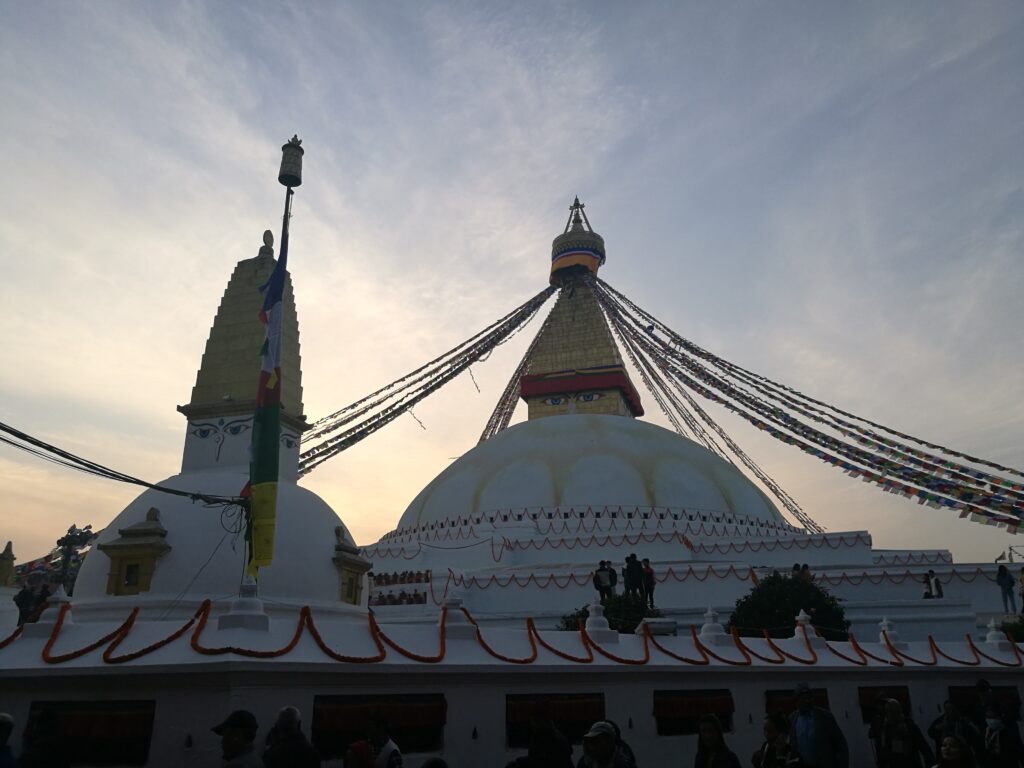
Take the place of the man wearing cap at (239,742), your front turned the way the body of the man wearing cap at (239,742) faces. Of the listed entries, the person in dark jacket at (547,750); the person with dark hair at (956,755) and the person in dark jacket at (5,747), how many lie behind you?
2

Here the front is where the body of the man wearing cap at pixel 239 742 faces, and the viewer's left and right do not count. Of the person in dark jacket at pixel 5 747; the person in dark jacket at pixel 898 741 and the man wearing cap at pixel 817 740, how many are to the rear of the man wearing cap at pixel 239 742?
2

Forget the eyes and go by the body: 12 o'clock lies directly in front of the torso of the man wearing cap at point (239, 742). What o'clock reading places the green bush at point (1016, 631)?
The green bush is roughly at 5 o'clock from the man wearing cap.

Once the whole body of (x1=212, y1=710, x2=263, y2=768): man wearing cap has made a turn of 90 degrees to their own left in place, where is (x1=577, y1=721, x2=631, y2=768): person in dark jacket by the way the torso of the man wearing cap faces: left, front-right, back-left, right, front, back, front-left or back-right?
left

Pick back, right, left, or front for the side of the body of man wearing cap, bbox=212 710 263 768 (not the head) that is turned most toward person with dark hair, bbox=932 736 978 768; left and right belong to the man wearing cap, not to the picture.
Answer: back

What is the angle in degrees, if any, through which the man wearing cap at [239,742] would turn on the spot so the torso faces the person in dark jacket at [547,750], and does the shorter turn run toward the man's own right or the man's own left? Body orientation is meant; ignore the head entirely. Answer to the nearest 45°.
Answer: approximately 180°

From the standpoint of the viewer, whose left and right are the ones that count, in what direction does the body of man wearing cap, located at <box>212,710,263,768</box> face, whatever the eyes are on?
facing to the left of the viewer

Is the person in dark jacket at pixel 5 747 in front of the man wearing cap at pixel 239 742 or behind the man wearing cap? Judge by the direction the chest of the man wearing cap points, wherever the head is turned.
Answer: in front

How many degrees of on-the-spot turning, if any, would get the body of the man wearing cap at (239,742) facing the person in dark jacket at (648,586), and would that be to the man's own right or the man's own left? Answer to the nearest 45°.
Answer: approximately 135° to the man's own right

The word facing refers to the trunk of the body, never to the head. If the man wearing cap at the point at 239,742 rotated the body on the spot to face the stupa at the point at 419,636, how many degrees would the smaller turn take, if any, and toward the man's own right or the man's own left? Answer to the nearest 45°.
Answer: approximately 90° to the man's own right

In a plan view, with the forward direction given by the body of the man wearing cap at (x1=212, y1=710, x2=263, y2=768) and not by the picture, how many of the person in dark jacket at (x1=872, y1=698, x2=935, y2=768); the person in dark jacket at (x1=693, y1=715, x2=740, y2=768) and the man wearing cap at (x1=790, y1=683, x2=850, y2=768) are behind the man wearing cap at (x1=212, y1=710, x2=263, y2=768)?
3

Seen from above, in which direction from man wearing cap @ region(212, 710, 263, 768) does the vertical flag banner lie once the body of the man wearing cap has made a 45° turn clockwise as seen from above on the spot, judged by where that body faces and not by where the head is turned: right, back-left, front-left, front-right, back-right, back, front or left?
front-right

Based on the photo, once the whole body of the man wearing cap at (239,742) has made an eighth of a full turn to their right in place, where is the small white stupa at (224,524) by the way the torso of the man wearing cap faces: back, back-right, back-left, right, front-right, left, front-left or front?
front-right

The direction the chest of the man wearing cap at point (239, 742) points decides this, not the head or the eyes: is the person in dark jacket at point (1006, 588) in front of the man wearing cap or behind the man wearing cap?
behind
